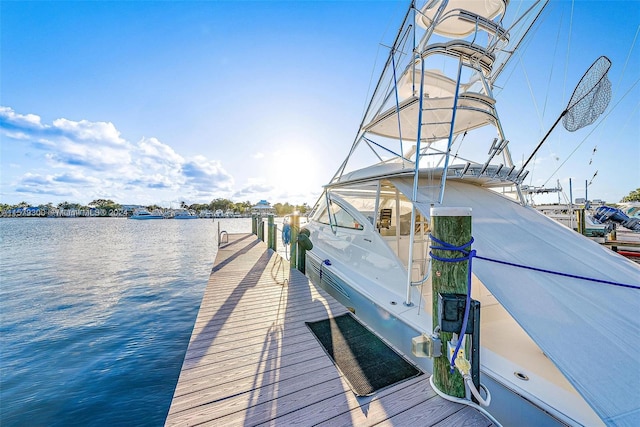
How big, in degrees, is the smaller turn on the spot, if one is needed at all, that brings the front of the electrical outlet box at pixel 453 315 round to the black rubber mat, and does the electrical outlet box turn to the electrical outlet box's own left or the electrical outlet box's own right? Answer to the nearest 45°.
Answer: approximately 135° to the electrical outlet box's own right

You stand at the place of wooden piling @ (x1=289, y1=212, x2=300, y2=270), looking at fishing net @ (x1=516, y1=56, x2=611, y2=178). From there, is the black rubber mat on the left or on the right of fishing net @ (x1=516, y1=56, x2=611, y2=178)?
right

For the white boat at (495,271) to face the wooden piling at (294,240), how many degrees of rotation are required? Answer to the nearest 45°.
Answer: approximately 45° to its left

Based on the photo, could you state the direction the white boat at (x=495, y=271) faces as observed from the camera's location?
facing away from the viewer and to the left of the viewer

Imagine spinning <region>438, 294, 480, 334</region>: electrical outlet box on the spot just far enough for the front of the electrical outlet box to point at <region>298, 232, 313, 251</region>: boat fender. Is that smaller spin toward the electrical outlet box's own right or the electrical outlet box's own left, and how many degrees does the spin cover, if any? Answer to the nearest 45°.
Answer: approximately 135° to the electrical outlet box's own right

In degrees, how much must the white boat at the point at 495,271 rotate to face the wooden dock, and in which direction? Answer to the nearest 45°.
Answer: approximately 90° to its left

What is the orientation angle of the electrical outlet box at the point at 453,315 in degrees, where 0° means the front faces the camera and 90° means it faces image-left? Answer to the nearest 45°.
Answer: approximately 0°
